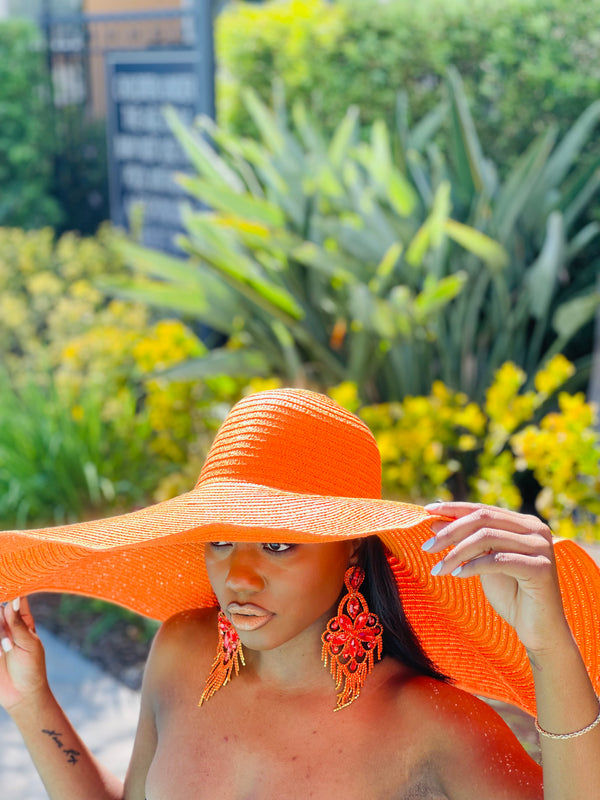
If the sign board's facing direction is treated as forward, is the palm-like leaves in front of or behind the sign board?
in front

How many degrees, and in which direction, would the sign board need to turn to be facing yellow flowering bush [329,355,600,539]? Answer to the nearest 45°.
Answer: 0° — it already faces it

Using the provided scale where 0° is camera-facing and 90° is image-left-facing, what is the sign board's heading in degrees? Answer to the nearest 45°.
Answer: approximately 0°

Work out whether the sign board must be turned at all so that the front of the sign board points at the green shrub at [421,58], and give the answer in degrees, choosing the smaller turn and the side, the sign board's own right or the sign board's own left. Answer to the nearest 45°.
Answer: approximately 45° to the sign board's own left

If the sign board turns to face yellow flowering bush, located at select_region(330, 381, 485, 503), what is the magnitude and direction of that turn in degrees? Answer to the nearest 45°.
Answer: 0° — it already faces it

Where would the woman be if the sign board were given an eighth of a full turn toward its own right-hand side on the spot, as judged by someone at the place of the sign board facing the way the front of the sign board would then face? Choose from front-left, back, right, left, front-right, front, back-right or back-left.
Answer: front-left

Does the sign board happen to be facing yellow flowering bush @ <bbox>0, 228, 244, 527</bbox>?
yes
